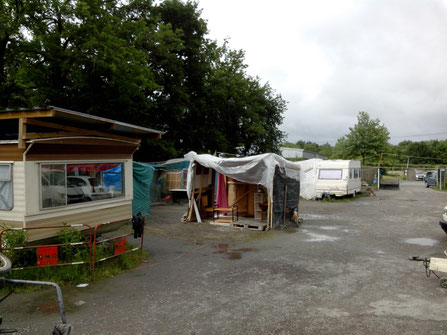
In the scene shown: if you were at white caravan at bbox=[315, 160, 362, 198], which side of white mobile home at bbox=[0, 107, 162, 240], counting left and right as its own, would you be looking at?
left

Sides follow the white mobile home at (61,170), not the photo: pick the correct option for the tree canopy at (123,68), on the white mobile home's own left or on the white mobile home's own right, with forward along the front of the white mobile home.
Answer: on the white mobile home's own left

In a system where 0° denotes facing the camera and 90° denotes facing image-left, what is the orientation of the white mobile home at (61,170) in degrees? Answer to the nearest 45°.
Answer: approximately 315°

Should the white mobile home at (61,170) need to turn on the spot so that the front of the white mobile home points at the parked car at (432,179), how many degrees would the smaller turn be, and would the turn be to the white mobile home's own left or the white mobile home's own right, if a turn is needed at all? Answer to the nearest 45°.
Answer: approximately 90° to the white mobile home's own left

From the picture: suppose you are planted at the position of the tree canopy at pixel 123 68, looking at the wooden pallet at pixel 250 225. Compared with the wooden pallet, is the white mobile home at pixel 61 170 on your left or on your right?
right

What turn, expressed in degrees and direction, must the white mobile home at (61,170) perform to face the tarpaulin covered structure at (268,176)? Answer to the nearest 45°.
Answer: approximately 90° to its left
